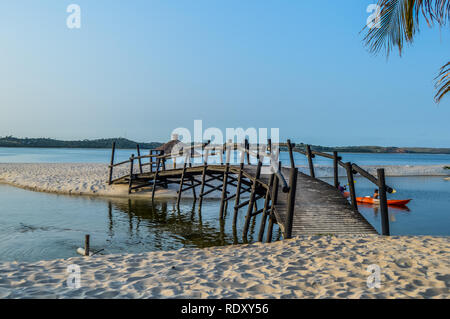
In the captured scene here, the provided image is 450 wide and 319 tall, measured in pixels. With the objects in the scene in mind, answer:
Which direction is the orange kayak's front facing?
to the viewer's right
